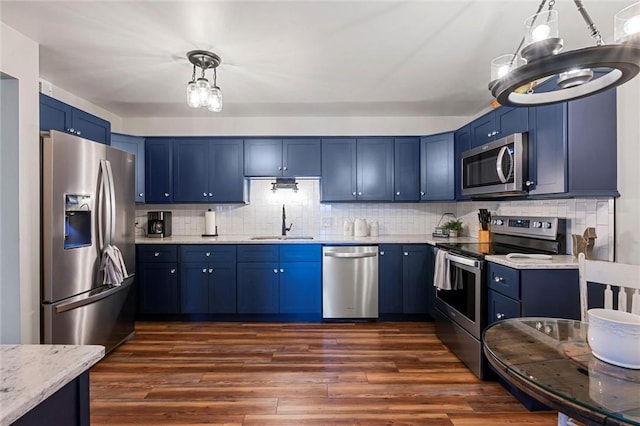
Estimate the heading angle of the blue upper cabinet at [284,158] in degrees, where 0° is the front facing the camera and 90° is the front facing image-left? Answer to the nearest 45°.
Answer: approximately 0°

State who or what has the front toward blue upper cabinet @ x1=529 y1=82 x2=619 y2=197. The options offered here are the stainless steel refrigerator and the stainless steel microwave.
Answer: the stainless steel refrigerator

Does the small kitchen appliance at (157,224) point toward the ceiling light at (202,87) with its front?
yes

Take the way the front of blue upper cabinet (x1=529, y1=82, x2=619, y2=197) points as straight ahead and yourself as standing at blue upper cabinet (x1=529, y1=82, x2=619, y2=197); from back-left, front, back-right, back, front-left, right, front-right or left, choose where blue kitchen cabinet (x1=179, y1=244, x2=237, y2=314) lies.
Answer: front-right

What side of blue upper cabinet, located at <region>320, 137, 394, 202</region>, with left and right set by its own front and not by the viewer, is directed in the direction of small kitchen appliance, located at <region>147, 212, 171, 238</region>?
right

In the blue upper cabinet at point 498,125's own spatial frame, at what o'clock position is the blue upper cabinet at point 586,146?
the blue upper cabinet at point 586,146 is roughly at 9 o'clock from the blue upper cabinet at point 498,125.

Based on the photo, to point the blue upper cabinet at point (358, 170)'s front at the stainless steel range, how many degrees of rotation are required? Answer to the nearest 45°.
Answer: approximately 45° to its left

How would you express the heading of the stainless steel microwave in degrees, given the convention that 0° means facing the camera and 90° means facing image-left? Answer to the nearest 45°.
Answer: approximately 45°

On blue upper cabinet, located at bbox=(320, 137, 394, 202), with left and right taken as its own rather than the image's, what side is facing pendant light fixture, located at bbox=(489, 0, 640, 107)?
front

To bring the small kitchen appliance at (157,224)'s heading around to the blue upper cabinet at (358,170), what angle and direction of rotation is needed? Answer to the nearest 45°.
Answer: approximately 45° to its left

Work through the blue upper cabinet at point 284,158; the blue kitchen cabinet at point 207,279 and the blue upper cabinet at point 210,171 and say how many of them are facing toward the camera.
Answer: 3

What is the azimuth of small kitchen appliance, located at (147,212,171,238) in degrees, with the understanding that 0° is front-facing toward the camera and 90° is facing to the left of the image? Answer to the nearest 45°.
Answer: approximately 0°

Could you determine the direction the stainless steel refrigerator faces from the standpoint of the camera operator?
facing the viewer and to the right of the viewer

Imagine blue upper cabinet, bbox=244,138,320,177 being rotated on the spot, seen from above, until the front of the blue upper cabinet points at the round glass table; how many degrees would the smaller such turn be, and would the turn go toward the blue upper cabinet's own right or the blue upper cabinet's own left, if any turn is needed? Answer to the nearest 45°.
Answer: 0° — it already faces it

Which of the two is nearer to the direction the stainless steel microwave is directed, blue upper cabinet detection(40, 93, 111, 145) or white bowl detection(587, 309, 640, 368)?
the blue upper cabinet
